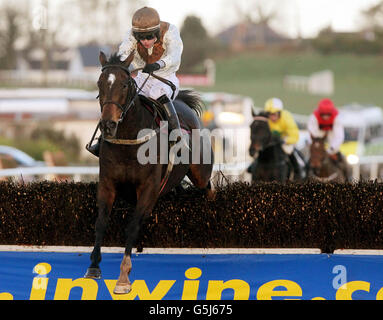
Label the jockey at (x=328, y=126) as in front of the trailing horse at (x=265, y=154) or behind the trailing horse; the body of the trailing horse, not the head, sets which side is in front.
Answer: behind

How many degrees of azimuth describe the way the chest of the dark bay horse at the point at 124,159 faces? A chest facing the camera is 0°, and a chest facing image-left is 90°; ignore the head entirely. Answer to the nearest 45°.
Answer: approximately 45°

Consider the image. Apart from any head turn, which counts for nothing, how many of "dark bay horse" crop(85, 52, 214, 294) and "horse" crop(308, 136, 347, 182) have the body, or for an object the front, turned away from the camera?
0

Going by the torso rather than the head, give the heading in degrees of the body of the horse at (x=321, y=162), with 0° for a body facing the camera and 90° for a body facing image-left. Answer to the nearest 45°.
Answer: approximately 45°

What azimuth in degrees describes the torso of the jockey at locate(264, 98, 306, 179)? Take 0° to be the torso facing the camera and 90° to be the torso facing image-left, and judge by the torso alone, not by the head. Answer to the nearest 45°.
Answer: approximately 45°

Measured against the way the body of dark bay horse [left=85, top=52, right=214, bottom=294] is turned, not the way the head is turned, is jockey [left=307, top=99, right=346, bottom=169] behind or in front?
behind

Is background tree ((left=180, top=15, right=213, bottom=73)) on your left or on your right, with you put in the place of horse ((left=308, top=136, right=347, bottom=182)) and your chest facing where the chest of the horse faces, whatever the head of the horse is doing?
on your right
